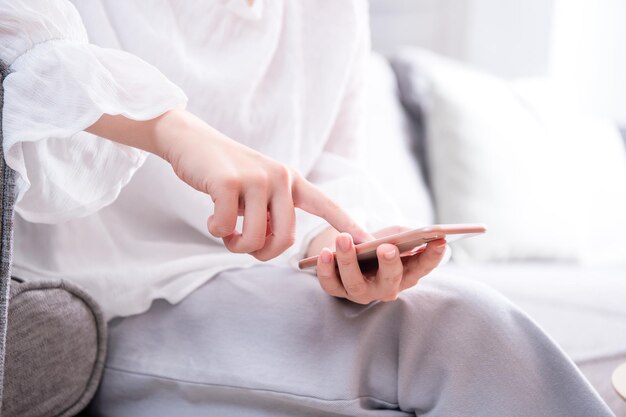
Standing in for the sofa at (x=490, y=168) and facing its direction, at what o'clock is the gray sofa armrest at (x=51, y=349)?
The gray sofa armrest is roughly at 2 o'clock from the sofa.

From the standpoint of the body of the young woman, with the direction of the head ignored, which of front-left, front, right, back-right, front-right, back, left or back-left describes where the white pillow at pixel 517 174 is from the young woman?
left

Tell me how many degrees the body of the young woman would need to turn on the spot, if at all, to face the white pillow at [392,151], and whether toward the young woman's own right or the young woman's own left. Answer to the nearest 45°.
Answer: approximately 135° to the young woman's own left

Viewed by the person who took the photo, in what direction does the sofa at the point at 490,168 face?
facing the viewer and to the right of the viewer
